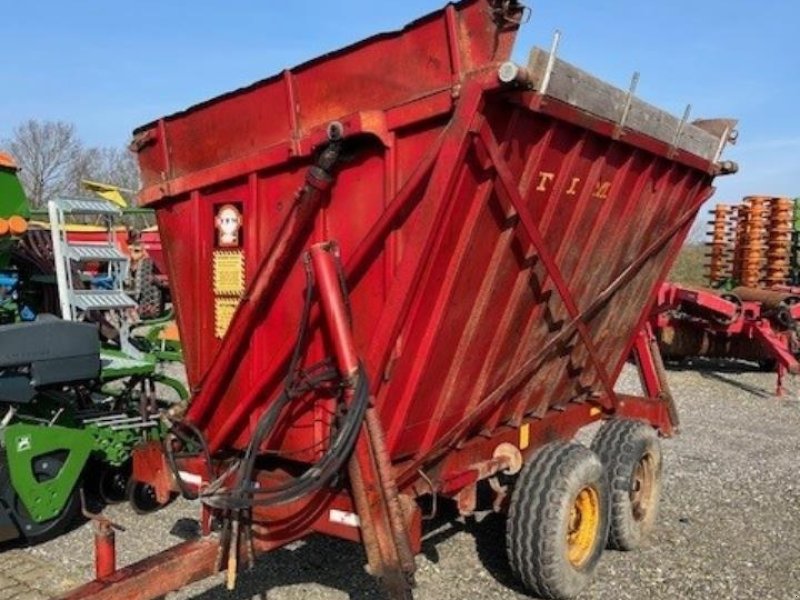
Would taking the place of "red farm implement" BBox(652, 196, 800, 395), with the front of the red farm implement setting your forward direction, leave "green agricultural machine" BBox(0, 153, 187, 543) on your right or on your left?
on your right

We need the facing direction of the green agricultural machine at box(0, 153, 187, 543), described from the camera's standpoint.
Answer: facing to the left of the viewer

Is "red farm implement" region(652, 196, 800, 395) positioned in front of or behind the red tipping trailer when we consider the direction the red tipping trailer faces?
behind

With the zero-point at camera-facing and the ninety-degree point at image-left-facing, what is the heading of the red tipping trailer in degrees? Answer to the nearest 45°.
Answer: approximately 45°

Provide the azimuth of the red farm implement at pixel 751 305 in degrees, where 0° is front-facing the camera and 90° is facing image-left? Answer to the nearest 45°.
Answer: approximately 315°

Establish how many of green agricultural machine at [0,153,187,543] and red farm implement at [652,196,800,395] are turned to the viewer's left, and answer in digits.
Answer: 1
